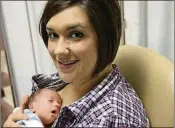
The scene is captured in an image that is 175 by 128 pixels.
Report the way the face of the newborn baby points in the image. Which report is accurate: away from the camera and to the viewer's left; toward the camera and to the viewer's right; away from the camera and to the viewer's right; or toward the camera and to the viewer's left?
toward the camera and to the viewer's right

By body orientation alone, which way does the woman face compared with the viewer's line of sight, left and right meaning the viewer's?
facing the viewer and to the left of the viewer
